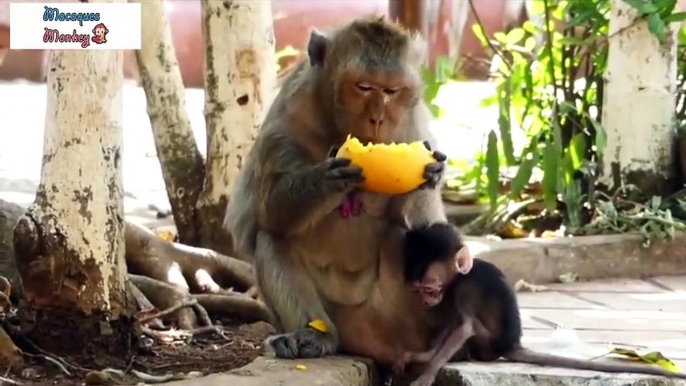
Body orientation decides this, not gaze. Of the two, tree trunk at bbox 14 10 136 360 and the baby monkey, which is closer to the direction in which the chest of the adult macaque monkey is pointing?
the baby monkey

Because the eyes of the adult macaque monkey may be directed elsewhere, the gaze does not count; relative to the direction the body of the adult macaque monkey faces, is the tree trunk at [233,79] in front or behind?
behind

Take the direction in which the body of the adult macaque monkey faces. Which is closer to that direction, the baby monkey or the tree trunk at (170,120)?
the baby monkey

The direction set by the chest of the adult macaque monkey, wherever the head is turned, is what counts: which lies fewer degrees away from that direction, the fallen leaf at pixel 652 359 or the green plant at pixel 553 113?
the fallen leaf

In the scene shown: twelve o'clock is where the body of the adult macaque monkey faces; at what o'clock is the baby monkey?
The baby monkey is roughly at 11 o'clock from the adult macaque monkey.

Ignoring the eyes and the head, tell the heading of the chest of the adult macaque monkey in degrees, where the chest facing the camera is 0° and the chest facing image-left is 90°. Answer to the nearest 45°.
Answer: approximately 315°

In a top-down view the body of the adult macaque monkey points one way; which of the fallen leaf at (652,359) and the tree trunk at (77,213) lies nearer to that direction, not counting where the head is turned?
the fallen leaf

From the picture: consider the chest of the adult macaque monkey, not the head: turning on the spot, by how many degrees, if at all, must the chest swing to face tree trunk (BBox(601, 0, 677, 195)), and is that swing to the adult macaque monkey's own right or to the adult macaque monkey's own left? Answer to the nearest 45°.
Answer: approximately 90° to the adult macaque monkey's own left

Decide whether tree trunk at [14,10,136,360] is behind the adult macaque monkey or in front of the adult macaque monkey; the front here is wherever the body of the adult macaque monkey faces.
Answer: behind

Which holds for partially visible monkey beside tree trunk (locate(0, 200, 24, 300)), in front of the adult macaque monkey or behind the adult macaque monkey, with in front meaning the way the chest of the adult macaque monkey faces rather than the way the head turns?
behind
